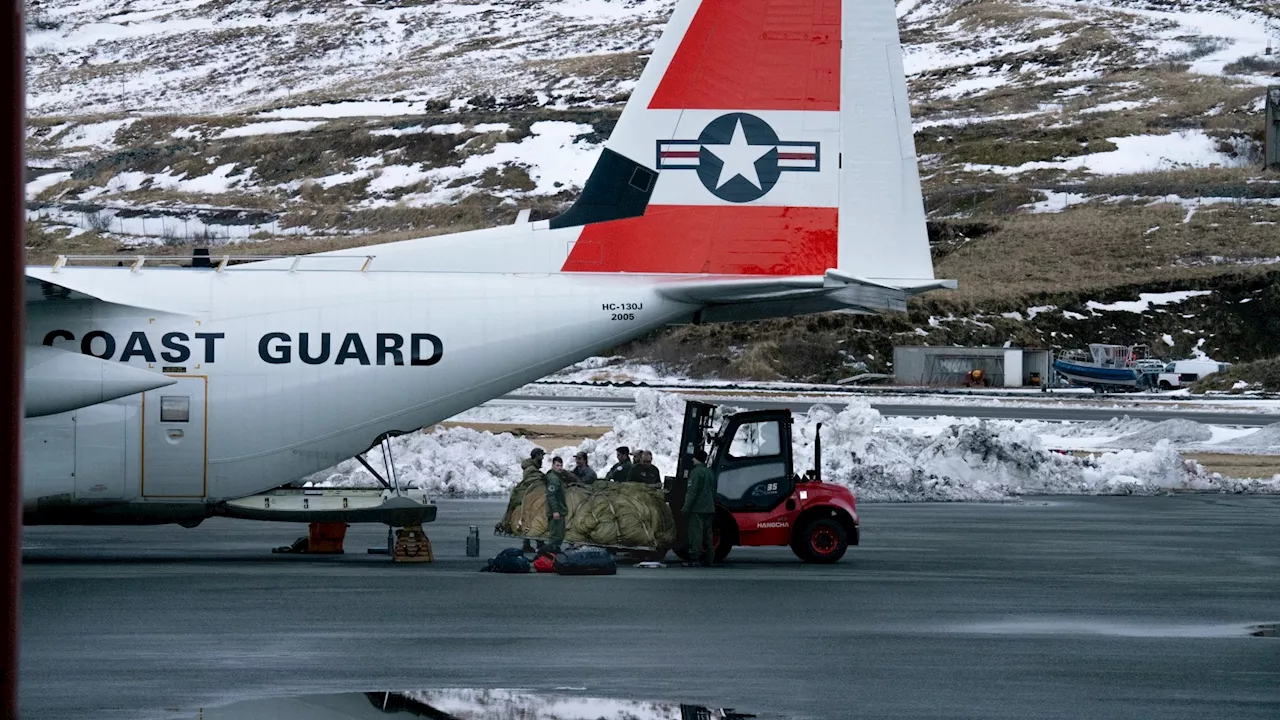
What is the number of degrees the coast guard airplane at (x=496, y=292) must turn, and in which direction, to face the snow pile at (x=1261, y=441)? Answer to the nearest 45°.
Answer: approximately 135° to its right

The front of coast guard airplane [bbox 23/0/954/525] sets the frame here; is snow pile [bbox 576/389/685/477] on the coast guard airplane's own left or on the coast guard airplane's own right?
on the coast guard airplane's own right

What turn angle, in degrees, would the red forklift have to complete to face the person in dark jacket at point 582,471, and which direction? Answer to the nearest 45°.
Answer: approximately 45° to its right

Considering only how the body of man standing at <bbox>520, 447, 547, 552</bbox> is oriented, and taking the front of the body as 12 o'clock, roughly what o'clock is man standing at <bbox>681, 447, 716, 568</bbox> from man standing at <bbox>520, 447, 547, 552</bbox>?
man standing at <bbox>681, 447, 716, 568</bbox> is roughly at 1 o'clock from man standing at <bbox>520, 447, 547, 552</bbox>.

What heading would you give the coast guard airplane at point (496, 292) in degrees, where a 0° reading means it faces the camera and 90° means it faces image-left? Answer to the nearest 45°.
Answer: approximately 90°

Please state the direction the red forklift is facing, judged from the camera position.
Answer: facing to the left of the viewer

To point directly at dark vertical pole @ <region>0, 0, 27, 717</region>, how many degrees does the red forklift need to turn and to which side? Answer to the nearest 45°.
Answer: approximately 90° to its left

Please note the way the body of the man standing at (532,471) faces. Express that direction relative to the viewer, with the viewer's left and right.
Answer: facing to the right of the viewer

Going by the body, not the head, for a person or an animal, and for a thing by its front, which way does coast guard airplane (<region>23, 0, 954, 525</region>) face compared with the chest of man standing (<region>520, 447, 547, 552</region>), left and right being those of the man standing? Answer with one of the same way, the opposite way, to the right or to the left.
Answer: the opposite way
